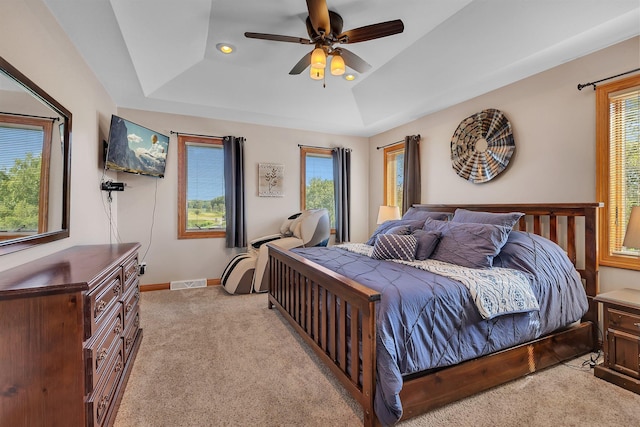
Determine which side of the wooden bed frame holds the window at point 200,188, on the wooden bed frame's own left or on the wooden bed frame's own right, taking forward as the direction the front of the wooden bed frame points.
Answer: on the wooden bed frame's own right

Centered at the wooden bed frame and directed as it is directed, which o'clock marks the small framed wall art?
The small framed wall art is roughly at 3 o'clock from the wooden bed frame.

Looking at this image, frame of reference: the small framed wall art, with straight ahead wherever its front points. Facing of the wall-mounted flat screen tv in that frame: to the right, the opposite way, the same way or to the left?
to the left

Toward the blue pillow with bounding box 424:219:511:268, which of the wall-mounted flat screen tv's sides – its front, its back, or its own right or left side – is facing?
front

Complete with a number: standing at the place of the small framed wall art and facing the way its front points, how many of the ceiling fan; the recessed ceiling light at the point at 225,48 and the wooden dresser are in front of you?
3

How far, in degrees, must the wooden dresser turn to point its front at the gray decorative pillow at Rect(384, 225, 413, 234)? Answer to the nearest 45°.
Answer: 0° — it already faces it

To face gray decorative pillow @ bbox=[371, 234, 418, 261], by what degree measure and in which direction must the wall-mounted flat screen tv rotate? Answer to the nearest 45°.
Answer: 0° — it already faces it

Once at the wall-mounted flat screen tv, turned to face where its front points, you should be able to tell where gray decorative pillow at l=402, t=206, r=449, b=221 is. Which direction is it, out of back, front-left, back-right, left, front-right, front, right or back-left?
front

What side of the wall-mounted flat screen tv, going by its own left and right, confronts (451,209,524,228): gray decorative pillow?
front

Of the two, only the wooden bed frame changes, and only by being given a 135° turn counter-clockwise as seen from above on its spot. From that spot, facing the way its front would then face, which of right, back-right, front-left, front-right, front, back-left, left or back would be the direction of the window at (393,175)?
left

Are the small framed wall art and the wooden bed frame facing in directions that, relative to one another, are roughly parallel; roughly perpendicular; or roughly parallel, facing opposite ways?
roughly perpendicular

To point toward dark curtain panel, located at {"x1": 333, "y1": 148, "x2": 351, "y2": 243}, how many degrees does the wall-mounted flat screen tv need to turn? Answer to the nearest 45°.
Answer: approximately 45° to its left

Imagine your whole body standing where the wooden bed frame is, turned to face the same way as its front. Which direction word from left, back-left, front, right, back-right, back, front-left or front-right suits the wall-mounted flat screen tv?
front-right

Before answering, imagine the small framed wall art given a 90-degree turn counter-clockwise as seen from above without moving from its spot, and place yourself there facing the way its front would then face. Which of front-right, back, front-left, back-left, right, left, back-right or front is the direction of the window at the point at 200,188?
back

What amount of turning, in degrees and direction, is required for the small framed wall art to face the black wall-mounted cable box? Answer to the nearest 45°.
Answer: approximately 45° to its right

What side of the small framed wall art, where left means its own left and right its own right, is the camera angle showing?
front

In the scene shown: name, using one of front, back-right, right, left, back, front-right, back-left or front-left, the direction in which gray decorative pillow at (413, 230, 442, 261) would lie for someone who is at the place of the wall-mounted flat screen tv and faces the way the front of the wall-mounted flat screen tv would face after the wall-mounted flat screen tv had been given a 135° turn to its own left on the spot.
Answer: back-right

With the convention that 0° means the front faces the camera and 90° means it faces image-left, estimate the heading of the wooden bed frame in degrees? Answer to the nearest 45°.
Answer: approximately 45°

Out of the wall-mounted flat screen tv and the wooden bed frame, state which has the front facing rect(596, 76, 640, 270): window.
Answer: the wall-mounted flat screen tv

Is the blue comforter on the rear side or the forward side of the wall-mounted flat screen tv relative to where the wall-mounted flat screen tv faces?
on the forward side

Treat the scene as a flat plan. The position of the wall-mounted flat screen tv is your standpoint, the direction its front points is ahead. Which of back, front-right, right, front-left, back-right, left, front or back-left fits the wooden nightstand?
front

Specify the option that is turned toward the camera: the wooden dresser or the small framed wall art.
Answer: the small framed wall art

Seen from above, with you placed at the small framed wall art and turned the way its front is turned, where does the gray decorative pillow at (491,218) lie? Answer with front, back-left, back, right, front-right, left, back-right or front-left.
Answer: front-left
